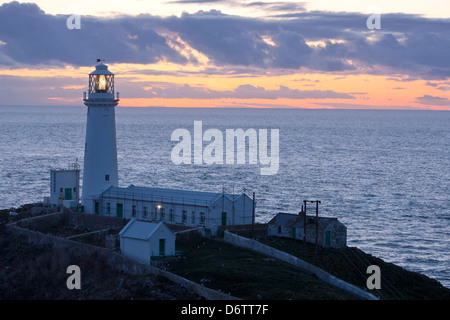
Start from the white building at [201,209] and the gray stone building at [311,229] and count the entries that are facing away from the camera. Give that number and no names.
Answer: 0

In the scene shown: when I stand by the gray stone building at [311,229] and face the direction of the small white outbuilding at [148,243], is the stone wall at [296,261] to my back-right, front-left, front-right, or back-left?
front-left

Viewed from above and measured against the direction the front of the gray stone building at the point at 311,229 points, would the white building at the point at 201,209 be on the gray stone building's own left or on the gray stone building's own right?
on the gray stone building's own right

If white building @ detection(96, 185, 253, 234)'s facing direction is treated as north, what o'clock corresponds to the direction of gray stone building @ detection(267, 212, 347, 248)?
gray stone building @ detection(267, 212, 347, 248) is roughly at 8 o'clock from white building @ detection(96, 185, 253, 234).

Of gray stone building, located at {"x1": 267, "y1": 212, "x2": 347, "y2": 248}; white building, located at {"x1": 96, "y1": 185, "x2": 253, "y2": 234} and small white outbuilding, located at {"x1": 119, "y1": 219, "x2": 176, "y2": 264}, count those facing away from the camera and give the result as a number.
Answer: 0

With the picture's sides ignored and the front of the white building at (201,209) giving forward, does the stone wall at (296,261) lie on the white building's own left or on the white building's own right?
on the white building's own left

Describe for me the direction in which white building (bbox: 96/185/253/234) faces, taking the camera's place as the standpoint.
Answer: facing the viewer and to the left of the viewer

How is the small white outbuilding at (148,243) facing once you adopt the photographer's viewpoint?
facing the viewer and to the right of the viewer

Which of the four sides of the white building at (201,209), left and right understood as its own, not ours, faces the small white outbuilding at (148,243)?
front

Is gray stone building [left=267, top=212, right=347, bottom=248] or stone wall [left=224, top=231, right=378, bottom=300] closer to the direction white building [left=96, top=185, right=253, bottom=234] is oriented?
the stone wall

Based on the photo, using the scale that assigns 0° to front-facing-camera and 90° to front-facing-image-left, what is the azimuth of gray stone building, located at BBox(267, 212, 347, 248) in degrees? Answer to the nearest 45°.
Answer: approximately 45°
